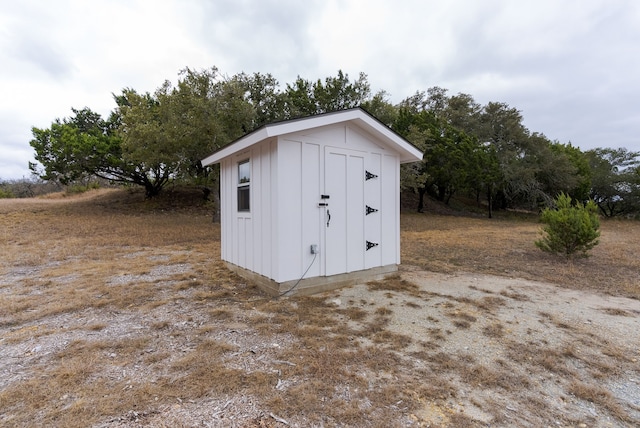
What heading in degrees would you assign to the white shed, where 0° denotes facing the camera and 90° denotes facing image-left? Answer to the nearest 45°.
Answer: approximately 315°

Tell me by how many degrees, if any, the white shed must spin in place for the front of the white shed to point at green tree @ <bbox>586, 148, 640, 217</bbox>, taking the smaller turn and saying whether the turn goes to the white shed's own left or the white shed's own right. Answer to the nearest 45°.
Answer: approximately 90° to the white shed's own left

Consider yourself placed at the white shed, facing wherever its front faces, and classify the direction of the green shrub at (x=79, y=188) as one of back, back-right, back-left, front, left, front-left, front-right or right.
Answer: back

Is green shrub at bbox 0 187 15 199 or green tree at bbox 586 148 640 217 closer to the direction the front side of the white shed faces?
the green tree

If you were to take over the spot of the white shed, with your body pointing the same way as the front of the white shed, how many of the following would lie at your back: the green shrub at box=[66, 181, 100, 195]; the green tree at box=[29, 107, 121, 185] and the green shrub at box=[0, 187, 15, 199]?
3

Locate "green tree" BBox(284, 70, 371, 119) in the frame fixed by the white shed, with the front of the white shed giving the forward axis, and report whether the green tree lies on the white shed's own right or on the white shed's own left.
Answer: on the white shed's own left

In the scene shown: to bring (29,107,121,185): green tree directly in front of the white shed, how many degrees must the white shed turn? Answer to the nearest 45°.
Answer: approximately 180°

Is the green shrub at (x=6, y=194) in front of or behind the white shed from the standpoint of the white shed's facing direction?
behind

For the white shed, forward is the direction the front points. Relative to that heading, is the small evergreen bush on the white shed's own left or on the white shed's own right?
on the white shed's own left
